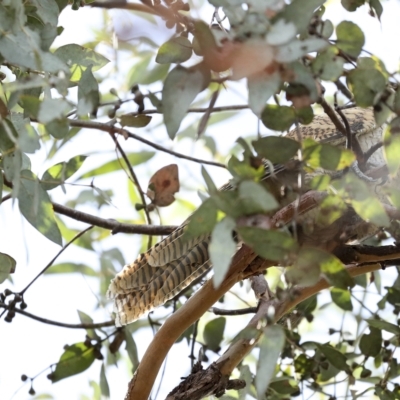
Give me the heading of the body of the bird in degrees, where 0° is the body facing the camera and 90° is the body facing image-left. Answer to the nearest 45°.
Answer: approximately 270°

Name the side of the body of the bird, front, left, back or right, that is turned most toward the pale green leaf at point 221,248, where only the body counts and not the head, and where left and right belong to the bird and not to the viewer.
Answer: right

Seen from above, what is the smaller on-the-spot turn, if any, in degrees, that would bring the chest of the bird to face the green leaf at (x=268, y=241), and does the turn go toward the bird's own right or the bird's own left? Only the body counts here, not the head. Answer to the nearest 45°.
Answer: approximately 90° to the bird's own right

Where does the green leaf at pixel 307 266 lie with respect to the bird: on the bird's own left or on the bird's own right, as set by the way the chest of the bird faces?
on the bird's own right

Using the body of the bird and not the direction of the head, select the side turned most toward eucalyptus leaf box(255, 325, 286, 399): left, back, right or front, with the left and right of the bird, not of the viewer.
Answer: right
